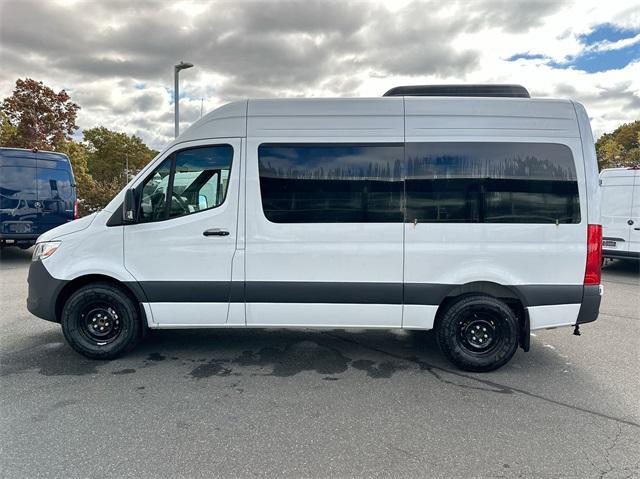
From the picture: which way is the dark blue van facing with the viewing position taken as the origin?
facing away from the viewer

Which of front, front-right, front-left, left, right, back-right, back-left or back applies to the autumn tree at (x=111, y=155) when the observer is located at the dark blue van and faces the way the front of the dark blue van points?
front

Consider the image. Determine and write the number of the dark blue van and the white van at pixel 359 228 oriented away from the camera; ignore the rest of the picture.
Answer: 1

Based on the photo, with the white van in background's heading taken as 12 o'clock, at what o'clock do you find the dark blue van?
The dark blue van is roughly at 8 o'clock from the white van in background.

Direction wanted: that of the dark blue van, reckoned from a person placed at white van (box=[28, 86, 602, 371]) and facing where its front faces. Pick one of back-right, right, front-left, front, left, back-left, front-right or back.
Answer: front-right

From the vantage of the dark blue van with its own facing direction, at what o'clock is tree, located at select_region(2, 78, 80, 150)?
The tree is roughly at 12 o'clock from the dark blue van.

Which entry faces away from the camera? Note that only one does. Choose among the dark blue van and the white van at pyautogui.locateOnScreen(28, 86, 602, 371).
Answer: the dark blue van

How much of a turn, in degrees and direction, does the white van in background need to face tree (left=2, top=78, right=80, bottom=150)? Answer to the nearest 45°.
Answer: approximately 90° to its left

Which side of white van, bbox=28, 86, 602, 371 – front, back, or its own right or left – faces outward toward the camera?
left

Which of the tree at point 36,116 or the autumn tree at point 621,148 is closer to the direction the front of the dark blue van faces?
the tree

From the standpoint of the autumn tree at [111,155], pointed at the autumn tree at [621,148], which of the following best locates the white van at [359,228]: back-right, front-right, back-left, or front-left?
front-right

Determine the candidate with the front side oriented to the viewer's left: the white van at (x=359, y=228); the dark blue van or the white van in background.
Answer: the white van

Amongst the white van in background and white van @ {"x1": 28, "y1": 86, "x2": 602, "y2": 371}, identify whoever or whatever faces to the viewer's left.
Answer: the white van

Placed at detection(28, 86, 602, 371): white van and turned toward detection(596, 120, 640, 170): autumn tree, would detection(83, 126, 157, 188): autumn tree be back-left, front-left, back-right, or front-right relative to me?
front-left

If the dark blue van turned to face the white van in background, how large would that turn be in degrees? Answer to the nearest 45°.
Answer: approximately 135° to its right

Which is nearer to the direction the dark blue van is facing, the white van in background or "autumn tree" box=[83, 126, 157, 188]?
the autumn tree

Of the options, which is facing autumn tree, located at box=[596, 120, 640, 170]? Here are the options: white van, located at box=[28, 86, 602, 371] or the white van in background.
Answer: the white van in background

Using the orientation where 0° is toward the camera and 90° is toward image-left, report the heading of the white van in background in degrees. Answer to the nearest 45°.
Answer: approximately 180°
